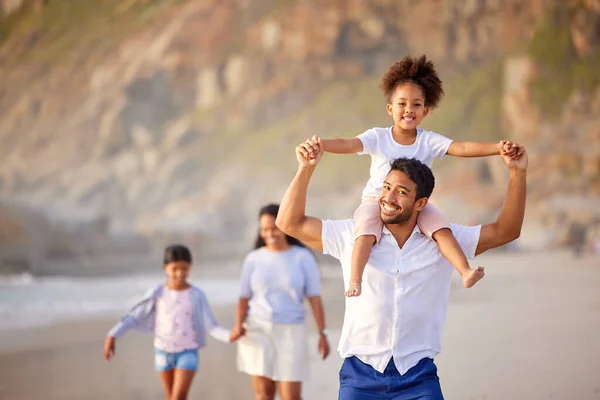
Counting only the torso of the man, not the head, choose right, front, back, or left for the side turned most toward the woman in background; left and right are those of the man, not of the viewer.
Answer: back

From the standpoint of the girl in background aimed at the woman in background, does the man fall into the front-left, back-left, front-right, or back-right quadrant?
front-right

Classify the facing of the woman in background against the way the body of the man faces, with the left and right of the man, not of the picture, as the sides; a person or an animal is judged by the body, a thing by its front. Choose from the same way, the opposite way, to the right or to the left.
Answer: the same way

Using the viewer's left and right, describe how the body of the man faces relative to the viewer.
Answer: facing the viewer

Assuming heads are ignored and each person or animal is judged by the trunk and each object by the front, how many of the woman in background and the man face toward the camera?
2

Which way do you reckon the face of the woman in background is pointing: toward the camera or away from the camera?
toward the camera

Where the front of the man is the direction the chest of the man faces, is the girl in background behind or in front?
behind

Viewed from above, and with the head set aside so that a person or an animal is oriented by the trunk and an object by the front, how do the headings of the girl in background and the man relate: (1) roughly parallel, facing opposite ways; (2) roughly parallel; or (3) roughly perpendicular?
roughly parallel

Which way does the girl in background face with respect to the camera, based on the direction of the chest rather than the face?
toward the camera

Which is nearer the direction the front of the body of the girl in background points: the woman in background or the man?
the man

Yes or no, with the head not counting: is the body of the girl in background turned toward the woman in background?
no

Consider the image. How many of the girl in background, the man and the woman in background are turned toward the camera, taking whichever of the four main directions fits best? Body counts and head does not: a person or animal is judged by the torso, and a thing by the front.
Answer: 3

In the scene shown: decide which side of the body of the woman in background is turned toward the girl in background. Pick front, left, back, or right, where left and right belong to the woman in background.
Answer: right

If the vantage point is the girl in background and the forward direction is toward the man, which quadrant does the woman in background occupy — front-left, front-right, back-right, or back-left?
front-left

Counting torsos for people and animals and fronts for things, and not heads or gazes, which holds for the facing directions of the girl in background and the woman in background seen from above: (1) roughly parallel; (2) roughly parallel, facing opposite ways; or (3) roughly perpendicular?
roughly parallel
